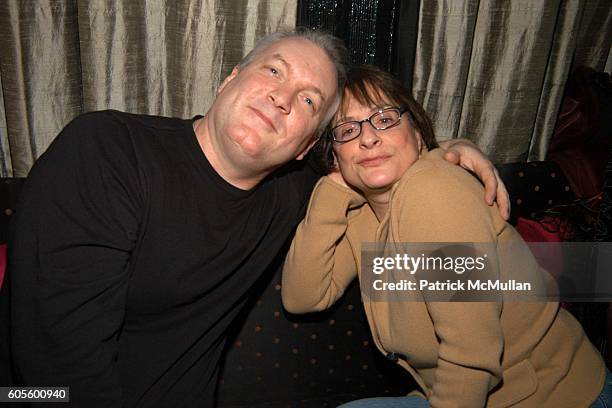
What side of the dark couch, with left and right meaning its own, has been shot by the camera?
front

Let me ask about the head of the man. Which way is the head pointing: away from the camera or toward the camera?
toward the camera

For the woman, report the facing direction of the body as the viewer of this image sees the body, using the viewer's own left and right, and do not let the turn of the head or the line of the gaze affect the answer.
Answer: facing the viewer and to the left of the viewer

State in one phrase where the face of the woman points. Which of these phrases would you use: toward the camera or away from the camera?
toward the camera
